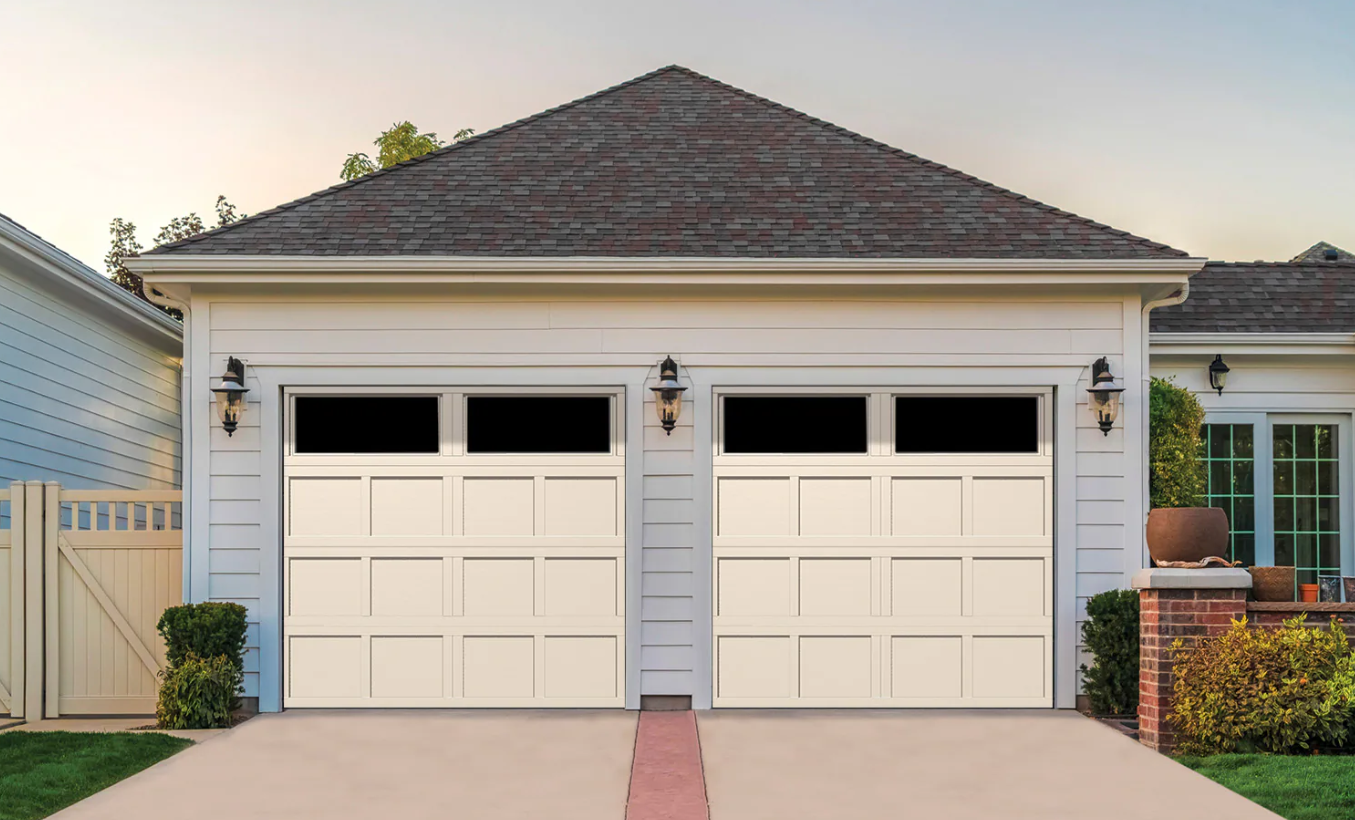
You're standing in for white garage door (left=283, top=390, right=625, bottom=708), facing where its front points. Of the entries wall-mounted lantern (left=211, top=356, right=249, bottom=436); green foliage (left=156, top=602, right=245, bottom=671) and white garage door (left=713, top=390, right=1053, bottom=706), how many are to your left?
1

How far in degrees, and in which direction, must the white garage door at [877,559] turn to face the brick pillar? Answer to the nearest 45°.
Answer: approximately 45° to its left

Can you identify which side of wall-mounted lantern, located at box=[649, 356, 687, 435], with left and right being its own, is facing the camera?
front

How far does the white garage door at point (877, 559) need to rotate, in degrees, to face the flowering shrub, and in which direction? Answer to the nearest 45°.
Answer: approximately 45° to its left

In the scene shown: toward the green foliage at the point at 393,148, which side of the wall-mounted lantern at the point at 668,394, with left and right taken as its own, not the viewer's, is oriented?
back

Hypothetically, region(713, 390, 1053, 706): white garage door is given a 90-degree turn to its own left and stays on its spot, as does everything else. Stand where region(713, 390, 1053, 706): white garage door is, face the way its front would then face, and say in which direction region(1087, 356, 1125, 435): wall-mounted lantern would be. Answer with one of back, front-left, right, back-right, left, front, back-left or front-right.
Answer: front

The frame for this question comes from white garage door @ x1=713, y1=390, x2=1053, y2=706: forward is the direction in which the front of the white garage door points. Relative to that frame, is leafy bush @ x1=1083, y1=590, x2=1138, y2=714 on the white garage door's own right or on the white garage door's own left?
on the white garage door's own left

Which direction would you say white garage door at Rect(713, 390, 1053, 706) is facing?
toward the camera

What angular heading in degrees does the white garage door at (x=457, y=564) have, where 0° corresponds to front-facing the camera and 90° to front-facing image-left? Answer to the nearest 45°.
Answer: approximately 0°
